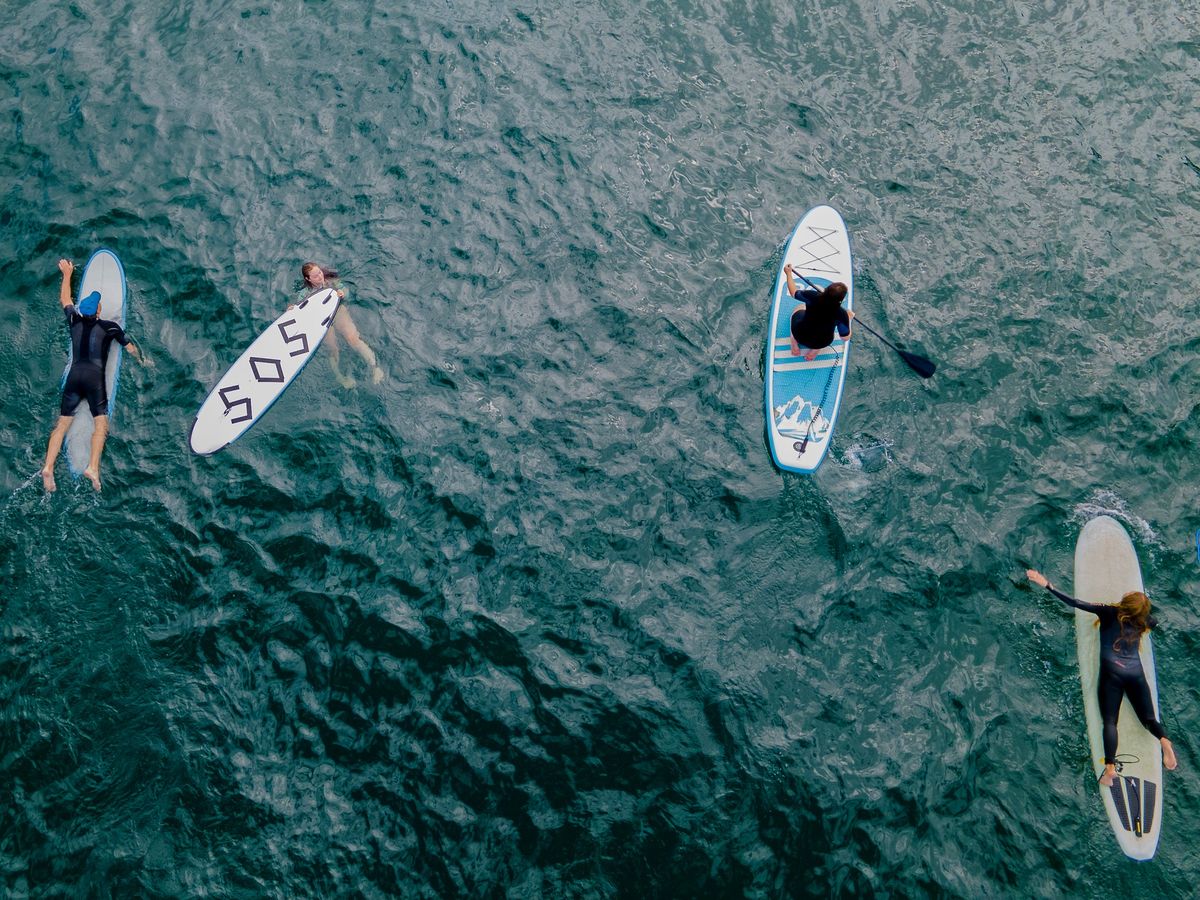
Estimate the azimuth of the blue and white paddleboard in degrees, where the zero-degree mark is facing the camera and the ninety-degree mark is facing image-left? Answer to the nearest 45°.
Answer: approximately 180°

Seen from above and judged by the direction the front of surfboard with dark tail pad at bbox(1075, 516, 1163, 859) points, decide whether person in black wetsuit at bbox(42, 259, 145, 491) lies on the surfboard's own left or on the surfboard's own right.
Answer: on the surfboard's own left

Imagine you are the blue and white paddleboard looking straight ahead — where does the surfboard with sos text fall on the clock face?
The surfboard with sos text is roughly at 9 o'clock from the blue and white paddleboard.

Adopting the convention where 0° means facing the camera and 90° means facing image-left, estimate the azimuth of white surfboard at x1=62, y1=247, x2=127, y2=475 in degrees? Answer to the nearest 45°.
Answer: approximately 180°

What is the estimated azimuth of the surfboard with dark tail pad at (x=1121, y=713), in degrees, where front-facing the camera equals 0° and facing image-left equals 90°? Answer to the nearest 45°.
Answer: approximately 180°

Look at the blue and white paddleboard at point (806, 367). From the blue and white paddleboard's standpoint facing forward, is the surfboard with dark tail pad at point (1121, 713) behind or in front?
behind

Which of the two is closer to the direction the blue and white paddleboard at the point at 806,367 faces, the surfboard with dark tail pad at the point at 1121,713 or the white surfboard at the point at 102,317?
the white surfboard

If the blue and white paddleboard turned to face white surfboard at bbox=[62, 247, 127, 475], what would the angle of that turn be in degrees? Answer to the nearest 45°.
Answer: approximately 90° to its left

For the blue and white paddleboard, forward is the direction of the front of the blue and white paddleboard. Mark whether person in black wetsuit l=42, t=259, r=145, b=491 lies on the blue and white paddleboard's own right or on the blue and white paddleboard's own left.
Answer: on the blue and white paddleboard's own left
